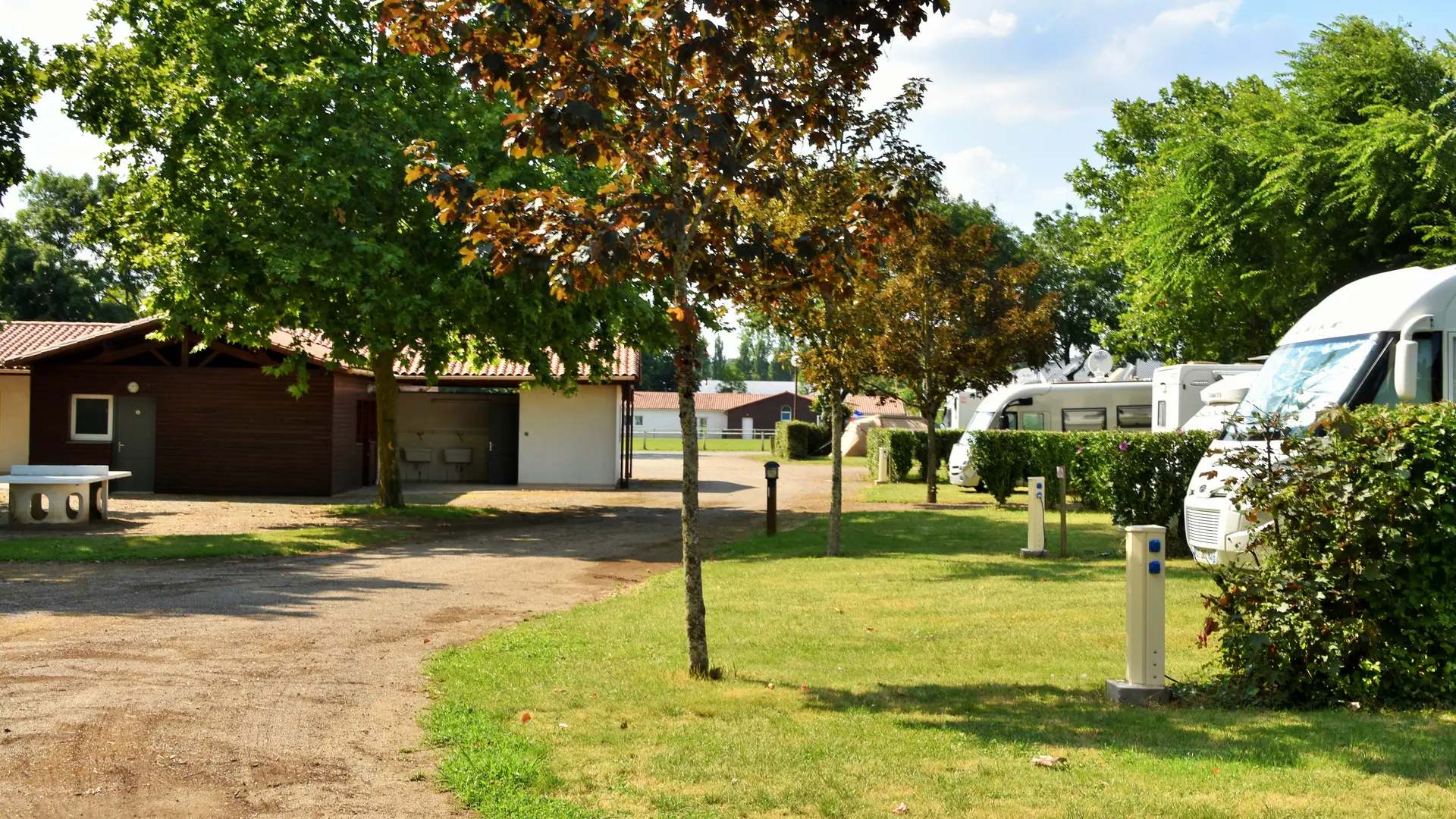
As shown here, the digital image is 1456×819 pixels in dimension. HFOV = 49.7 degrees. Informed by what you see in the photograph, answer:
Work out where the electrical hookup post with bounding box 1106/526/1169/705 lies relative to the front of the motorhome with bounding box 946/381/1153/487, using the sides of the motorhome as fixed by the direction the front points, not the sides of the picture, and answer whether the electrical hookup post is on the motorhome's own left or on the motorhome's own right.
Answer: on the motorhome's own left

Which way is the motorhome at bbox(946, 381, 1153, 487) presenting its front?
to the viewer's left

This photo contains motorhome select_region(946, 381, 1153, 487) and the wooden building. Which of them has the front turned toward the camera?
the wooden building

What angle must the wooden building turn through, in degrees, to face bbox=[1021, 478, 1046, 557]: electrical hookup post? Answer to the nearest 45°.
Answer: approximately 45° to its left

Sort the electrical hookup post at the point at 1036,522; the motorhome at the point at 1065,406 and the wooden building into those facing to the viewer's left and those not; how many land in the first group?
1

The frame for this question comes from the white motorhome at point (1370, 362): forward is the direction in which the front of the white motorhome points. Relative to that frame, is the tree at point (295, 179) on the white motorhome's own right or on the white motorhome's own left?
on the white motorhome's own right

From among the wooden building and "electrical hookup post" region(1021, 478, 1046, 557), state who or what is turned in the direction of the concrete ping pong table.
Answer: the wooden building

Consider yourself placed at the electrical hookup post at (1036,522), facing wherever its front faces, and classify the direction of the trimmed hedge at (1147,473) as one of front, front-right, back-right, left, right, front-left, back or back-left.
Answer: left

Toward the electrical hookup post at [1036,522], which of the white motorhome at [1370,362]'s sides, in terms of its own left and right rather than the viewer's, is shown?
right

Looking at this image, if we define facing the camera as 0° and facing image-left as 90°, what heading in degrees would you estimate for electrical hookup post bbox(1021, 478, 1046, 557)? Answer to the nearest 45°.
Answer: approximately 315°

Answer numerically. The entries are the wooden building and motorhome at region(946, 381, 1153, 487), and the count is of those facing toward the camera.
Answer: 1

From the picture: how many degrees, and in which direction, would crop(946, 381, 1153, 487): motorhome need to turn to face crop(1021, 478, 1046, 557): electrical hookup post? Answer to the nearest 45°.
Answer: approximately 90° to its left

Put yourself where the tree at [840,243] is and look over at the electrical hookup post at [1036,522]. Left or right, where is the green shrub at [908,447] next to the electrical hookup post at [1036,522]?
left

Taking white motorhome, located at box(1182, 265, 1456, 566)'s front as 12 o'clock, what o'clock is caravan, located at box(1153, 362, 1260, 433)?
The caravan is roughly at 4 o'clock from the white motorhome.

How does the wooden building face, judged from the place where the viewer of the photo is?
facing the viewer
